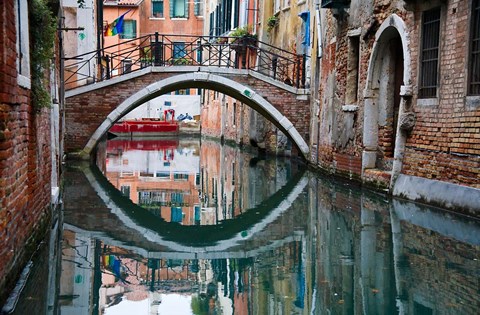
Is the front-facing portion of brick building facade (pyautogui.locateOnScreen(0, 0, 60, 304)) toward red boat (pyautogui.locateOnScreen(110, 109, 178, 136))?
no

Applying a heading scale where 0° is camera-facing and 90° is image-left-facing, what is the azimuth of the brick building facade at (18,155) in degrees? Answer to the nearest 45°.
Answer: approximately 270°

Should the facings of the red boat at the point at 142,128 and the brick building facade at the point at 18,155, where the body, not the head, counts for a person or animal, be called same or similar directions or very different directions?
very different directions

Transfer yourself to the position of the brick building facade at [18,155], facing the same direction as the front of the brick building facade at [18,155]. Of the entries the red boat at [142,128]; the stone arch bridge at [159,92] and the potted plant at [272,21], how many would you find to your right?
0

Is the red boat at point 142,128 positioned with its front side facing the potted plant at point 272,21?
no

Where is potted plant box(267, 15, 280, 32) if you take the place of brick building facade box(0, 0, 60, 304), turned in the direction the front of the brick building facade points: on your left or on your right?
on your left

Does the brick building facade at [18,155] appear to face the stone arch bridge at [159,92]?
no

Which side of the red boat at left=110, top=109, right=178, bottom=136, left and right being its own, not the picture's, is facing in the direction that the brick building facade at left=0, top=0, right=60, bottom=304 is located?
left

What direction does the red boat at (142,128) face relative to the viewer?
to the viewer's left

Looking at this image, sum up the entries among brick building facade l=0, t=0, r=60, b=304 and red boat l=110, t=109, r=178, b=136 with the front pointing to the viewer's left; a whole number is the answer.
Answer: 1

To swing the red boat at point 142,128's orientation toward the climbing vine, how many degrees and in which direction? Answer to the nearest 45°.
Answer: approximately 90° to its left

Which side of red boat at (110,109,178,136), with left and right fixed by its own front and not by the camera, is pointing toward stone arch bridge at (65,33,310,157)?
left
